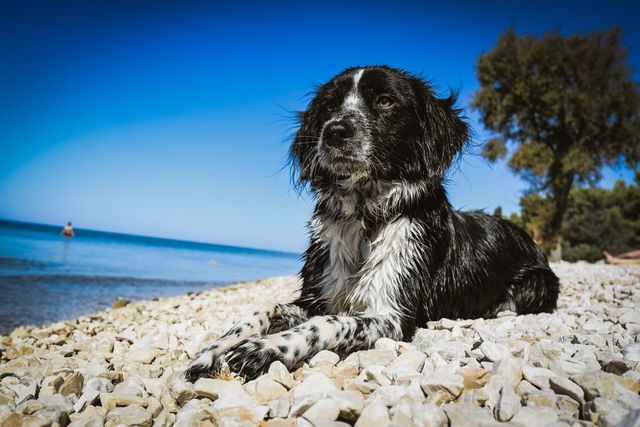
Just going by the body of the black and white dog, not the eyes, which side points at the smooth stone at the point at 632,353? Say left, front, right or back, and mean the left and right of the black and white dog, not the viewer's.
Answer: left

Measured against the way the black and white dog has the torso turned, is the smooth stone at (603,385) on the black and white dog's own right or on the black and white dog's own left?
on the black and white dog's own left

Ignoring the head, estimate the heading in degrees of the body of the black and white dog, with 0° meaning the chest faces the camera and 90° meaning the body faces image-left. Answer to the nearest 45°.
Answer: approximately 45°

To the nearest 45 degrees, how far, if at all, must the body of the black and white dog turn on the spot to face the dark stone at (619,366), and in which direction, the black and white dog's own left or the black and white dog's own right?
approximately 90° to the black and white dog's own left

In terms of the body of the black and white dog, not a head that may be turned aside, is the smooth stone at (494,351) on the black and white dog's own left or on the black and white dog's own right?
on the black and white dog's own left

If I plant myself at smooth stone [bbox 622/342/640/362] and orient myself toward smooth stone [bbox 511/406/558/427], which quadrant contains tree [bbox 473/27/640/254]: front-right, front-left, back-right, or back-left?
back-right
